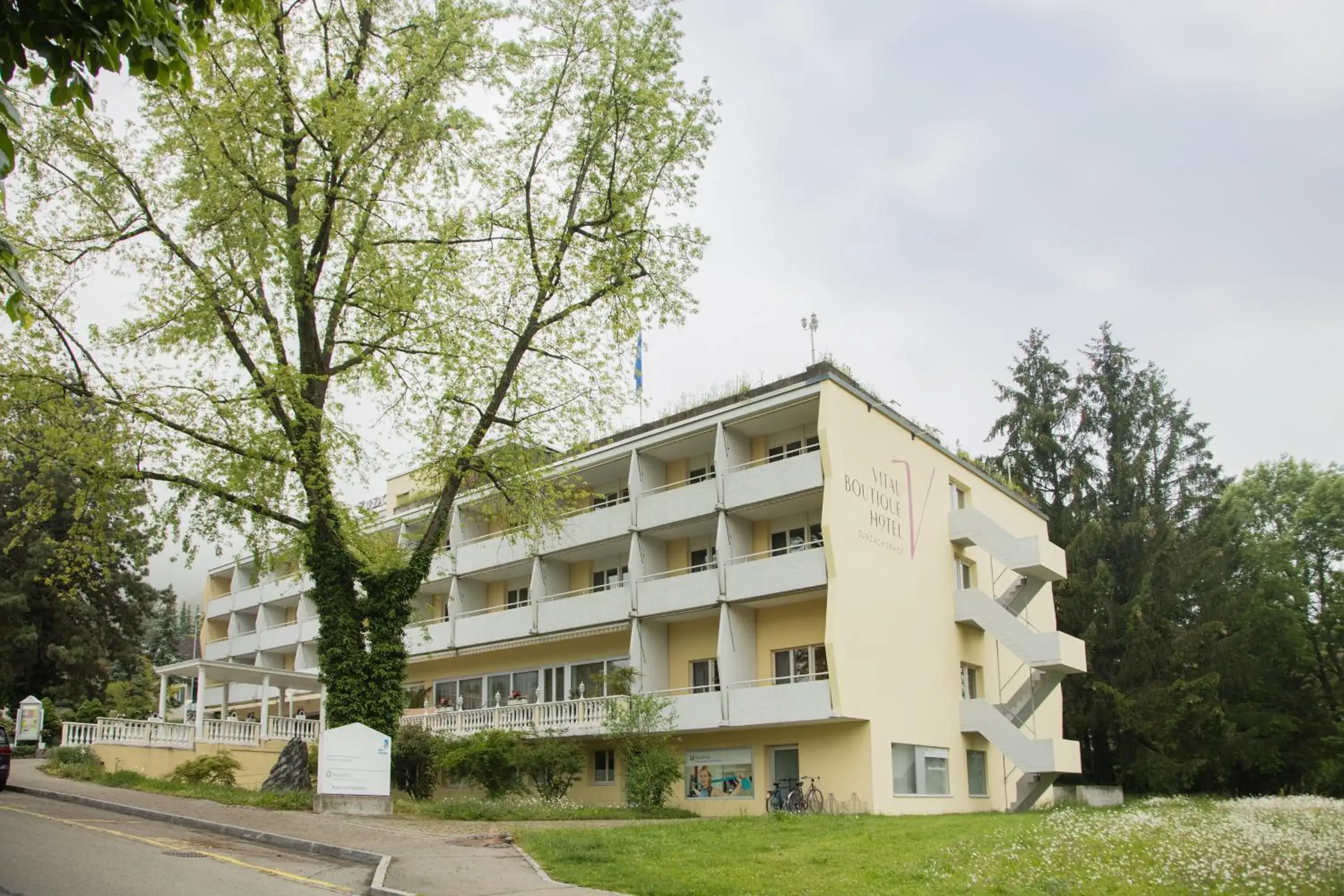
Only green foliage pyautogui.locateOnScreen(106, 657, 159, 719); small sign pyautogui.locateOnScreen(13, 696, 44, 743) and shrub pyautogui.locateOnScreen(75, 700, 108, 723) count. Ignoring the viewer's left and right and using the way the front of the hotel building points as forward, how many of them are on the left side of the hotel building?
0

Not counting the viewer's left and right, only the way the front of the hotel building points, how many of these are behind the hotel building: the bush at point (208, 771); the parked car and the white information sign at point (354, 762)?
0

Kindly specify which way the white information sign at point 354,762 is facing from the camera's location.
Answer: facing the viewer

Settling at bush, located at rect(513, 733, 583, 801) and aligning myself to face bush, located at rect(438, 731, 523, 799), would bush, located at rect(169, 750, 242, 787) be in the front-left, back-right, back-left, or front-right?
front-right

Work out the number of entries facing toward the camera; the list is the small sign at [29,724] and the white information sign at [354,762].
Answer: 2

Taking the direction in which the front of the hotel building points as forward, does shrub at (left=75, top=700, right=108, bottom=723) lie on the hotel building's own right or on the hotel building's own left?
on the hotel building's own right

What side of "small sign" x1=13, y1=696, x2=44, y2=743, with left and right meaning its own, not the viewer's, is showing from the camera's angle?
front

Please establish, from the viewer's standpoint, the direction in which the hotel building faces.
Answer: facing the viewer and to the left of the viewer

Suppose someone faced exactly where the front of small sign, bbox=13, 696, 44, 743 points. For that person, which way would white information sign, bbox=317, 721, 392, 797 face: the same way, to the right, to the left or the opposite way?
the same way

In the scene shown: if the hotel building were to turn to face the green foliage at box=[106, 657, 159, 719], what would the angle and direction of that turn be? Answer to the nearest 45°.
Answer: approximately 90° to its right
